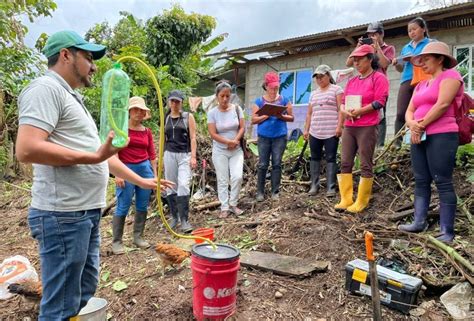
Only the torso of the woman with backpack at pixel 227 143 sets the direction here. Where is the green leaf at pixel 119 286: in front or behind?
in front

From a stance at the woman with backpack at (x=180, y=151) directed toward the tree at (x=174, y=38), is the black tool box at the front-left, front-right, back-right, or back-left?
back-right

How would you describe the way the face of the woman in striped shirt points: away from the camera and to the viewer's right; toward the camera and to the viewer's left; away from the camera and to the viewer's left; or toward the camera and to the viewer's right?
toward the camera and to the viewer's left

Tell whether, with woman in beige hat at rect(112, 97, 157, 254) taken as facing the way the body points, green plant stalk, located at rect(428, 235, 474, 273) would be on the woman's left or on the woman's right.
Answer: on the woman's left

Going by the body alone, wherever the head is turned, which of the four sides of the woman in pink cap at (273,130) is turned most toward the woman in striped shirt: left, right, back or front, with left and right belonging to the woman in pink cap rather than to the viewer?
left

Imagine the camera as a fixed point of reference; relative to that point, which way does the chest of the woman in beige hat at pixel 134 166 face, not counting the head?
toward the camera

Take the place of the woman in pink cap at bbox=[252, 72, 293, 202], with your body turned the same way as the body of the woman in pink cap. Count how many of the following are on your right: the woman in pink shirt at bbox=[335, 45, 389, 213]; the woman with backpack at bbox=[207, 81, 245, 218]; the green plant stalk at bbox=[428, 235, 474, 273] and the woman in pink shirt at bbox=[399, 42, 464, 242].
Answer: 1

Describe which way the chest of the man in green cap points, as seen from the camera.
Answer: to the viewer's right

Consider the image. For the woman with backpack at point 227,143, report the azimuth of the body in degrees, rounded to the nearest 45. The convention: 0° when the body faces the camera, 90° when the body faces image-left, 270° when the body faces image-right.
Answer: approximately 0°

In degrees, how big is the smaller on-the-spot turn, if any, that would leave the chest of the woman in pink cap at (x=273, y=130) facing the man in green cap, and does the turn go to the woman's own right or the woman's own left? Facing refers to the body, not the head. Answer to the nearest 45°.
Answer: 0° — they already face them
